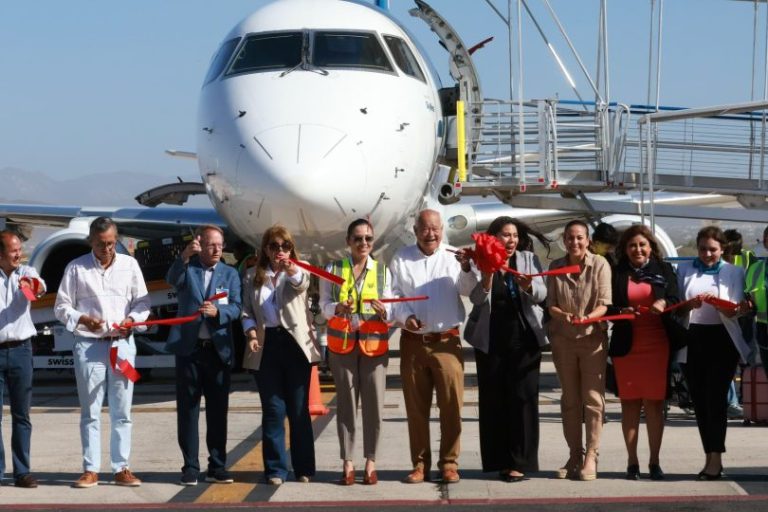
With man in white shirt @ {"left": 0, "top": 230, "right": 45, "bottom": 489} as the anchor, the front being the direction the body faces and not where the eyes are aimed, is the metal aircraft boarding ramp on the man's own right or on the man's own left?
on the man's own left

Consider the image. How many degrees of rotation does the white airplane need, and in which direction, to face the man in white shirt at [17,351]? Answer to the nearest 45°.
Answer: approximately 45° to its right

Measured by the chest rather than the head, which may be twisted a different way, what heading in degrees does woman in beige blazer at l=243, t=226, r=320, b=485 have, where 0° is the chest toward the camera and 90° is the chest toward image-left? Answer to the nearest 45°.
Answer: approximately 0°

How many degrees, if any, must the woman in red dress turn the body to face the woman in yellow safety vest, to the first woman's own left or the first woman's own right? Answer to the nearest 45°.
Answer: approximately 90° to the first woman's own right

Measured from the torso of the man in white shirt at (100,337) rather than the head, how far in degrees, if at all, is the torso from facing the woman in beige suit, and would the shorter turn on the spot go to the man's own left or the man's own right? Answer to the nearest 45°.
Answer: approximately 90° to the man's own left

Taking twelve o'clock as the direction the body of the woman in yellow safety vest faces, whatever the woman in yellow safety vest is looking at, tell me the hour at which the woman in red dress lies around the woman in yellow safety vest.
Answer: The woman in red dress is roughly at 9 o'clock from the woman in yellow safety vest.

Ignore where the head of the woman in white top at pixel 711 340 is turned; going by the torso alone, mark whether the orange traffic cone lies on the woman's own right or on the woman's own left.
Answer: on the woman's own right

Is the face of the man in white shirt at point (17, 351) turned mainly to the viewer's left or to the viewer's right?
to the viewer's right
